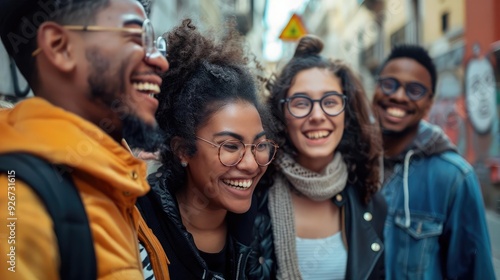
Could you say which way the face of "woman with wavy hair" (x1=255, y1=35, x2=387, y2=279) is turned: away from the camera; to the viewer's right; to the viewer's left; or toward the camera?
toward the camera

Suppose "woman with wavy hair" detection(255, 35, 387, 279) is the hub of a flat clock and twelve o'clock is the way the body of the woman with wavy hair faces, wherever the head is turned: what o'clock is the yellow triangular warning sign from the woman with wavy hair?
The yellow triangular warning sign is roughly at 6 o'clock from the woman with wavy hair.

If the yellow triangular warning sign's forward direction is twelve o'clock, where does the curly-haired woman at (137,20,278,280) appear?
The curly-haired woman is roughly at 12 o'clock from the yellow triangular warning sign.

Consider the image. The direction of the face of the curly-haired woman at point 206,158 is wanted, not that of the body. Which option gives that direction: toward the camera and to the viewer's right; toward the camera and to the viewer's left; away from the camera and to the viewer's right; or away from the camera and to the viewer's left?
toward the camera and to the viewer's right

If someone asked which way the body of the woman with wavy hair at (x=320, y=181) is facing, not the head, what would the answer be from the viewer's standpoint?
toward the camera

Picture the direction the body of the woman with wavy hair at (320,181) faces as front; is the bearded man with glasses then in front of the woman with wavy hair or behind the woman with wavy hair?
in front

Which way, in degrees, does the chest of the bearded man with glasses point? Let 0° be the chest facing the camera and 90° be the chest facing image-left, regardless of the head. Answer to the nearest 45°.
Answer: approximately 270°

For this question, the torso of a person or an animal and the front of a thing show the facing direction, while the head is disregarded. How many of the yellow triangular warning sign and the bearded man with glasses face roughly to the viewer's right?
1

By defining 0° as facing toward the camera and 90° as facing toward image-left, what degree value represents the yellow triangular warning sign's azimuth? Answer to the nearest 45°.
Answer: approximately 0°

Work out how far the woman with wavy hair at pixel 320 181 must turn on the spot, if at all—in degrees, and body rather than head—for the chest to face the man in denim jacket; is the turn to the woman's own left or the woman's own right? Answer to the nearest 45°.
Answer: approximately 135° to the woman's own left

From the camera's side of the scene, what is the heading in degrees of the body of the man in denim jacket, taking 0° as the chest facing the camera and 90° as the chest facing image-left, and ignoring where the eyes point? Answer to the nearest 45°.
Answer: approximately 45°
